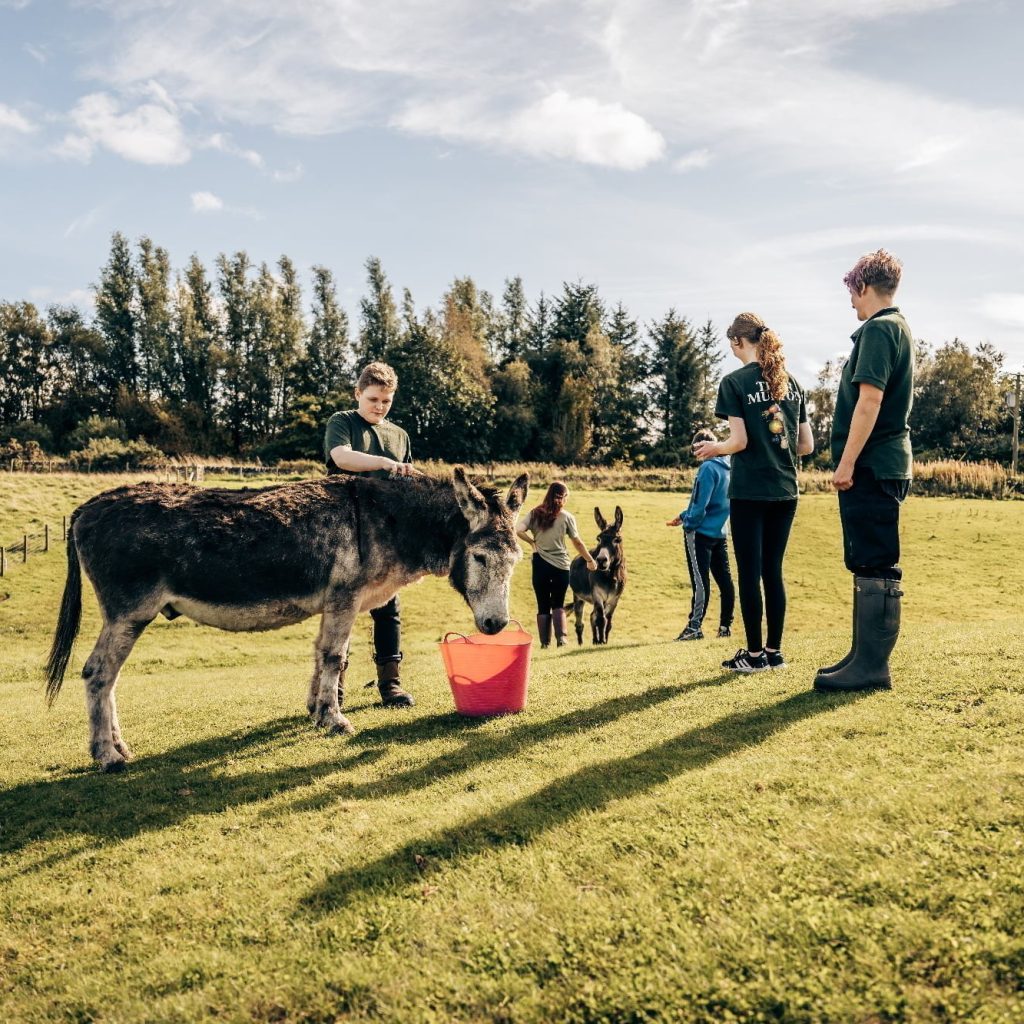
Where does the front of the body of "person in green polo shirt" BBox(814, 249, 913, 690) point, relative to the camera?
to the viewer's left

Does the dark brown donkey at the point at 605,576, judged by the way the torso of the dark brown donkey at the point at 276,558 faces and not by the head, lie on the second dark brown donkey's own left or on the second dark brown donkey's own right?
on the second dark brown donkey's own left

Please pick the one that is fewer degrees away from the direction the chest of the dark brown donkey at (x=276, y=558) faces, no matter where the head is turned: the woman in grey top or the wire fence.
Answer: the woman in grey top

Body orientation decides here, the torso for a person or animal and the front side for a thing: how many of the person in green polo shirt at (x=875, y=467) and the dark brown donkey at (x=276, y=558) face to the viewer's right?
1

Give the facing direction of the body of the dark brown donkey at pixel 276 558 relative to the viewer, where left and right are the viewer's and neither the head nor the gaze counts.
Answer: facing to the right of the viewer

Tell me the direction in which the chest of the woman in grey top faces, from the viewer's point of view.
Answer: away from the camera

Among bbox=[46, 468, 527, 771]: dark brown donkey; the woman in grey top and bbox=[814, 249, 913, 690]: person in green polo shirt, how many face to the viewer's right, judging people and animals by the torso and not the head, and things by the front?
1

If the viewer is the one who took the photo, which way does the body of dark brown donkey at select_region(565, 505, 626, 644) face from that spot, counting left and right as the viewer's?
facing the viewer and to the right of the viewer

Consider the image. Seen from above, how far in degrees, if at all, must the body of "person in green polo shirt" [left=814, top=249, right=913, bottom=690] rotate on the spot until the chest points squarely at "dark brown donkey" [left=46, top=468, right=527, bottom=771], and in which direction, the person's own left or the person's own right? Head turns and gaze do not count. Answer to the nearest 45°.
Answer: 0° — they already face it
